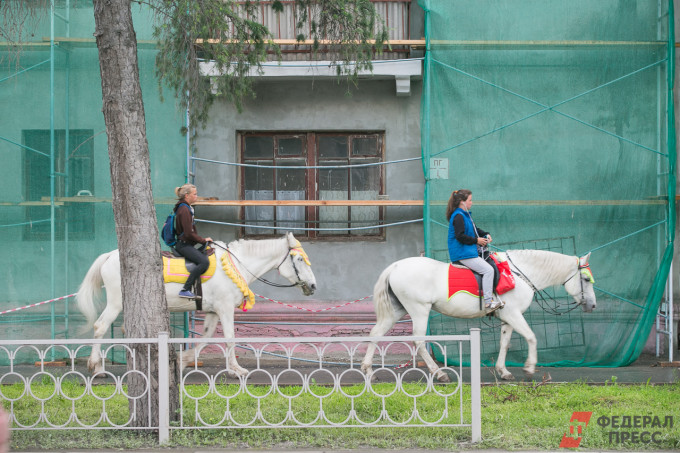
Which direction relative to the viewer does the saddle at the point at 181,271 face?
to the viewer's right

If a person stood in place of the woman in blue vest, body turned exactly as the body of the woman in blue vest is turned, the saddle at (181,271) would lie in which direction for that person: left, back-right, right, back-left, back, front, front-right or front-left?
back

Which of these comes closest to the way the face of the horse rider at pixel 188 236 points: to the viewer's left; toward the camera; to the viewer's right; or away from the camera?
to the viewer's right

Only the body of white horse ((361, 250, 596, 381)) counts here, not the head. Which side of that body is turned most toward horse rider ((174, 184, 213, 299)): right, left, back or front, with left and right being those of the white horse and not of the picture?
back

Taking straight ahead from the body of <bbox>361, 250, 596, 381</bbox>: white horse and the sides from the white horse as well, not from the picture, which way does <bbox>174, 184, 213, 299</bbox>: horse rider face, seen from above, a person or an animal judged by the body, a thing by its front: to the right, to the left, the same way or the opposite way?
the same way

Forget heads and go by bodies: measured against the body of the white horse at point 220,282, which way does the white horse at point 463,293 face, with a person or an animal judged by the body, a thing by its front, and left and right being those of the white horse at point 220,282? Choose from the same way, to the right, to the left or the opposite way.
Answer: the same way

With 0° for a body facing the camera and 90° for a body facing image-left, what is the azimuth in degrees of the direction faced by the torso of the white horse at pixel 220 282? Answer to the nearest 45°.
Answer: approximately 270°

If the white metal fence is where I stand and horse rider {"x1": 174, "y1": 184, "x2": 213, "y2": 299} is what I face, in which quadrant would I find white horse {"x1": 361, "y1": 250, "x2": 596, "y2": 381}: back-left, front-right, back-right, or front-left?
front-right

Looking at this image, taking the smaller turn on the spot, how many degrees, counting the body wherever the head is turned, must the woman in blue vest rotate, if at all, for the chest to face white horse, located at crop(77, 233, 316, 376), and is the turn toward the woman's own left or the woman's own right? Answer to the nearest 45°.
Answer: approximately 180°

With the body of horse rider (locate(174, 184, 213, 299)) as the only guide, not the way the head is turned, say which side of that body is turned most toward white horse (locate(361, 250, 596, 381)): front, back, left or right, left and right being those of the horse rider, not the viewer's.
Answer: front

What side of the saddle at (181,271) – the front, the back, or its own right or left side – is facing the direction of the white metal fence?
right

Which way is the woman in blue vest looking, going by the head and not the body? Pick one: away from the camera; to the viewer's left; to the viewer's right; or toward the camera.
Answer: to the viewer's right

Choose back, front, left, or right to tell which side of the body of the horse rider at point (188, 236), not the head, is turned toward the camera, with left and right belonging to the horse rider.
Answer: right

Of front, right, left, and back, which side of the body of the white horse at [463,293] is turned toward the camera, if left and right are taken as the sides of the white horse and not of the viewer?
right

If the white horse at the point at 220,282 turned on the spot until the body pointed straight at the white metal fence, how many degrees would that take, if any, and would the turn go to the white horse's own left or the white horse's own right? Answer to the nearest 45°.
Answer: approximately 90° to the white horse's own right

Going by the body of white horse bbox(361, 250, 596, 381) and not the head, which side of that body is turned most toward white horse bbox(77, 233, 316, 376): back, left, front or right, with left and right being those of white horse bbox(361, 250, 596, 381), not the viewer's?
back

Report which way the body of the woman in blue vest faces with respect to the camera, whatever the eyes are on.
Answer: to the viewer's right
